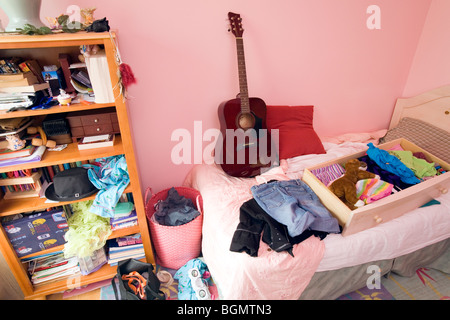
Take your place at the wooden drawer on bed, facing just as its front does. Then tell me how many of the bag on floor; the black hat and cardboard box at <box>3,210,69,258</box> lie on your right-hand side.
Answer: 3

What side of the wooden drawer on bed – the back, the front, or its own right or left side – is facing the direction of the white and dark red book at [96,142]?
right

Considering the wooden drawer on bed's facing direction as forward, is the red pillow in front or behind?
behind

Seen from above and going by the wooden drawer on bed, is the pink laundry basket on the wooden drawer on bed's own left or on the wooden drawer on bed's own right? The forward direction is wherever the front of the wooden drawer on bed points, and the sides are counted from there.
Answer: on the wooden drawer on bed's own right

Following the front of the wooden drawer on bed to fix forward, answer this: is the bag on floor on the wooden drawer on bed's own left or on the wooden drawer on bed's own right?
on the wooden drawer on bed's own right

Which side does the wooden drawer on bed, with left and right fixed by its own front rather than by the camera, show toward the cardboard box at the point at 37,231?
right

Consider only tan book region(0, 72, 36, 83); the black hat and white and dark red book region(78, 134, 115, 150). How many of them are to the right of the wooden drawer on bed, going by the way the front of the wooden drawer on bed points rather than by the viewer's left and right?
3

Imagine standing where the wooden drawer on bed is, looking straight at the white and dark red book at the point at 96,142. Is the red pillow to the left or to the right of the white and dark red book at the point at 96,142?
right

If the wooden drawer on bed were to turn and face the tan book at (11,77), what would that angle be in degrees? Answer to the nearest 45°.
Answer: approximately 90° to its right
